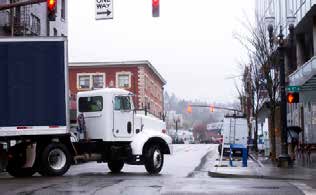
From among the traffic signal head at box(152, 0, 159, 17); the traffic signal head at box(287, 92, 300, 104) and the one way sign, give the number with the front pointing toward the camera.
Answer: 3

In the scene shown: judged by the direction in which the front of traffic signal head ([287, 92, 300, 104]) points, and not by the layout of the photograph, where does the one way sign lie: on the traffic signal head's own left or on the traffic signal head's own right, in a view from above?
on the traffic signal head's own right

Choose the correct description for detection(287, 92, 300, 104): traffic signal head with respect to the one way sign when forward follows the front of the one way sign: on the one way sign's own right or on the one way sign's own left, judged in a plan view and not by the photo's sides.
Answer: on the one way sign's own left

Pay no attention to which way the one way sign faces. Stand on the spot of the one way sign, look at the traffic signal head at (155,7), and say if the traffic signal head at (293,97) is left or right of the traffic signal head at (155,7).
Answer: left

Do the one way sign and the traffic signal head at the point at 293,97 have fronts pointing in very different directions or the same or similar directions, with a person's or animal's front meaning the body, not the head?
same or similar directions

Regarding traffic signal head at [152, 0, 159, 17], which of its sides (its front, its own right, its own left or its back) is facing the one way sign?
right

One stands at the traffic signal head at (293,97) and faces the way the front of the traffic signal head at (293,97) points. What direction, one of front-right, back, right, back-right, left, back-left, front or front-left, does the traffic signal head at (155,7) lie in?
front-right

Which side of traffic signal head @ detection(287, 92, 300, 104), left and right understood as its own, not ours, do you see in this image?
front

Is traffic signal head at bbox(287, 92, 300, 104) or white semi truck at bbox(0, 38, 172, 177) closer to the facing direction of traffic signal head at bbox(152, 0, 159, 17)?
the white semi truck

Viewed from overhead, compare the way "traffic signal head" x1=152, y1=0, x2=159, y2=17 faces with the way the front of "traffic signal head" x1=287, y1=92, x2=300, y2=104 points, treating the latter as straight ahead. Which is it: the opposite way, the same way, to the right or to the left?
the same way
